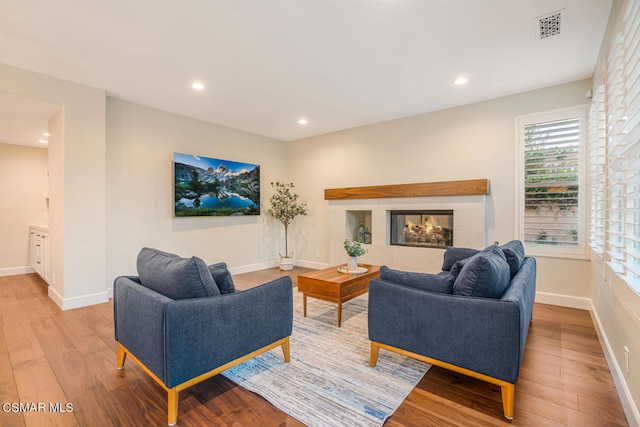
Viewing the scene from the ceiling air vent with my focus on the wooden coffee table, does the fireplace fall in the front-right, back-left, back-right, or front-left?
front-right

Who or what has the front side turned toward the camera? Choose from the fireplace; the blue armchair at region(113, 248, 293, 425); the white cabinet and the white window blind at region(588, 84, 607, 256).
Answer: the fireplace

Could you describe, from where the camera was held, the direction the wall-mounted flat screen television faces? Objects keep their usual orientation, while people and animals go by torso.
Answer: facing the viewer and to the right of the viewer

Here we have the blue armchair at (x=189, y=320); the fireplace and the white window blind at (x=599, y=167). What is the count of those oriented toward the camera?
1

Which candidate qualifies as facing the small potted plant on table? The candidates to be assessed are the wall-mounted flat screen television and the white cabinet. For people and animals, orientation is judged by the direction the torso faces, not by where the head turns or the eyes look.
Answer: the wall-mounted flat screen television

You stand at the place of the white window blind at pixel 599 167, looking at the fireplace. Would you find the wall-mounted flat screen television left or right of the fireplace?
left

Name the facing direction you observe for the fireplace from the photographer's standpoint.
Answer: facing the viewer

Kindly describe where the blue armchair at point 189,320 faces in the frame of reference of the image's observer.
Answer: facing away from the viewer and to the right of the viewer

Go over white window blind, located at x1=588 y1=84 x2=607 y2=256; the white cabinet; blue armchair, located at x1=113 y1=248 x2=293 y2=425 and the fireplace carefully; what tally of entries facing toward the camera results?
1

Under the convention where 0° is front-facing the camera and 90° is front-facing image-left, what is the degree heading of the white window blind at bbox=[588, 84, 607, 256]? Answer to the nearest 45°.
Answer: approximately 90°

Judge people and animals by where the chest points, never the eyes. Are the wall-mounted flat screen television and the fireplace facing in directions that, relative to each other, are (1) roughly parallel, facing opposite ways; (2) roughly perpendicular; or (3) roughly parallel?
roughly perpendicular

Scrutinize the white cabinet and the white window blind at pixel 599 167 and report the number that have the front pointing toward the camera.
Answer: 0

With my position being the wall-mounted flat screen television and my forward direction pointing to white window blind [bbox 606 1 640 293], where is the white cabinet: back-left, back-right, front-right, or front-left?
back-right
